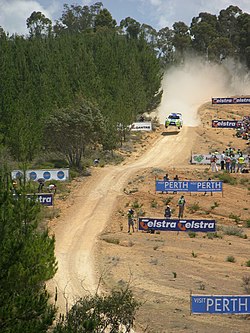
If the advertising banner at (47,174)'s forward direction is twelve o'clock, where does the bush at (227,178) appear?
The bush is roughly at 9 o'clock from the advertising banner.

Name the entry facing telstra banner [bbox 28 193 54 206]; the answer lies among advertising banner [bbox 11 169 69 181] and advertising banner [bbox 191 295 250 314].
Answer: advertising banner [bbox 11 169 69 181]

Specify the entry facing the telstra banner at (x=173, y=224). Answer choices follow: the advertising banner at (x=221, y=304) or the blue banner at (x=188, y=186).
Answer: the blue banner

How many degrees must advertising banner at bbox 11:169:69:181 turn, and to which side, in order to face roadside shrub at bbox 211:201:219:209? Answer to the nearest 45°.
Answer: approximately 45° to its left

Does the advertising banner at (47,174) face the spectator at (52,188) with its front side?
yes

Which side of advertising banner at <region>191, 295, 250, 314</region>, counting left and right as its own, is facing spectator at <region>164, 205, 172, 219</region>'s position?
back

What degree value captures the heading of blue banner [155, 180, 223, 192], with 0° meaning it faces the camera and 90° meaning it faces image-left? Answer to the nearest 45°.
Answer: approximately 0°

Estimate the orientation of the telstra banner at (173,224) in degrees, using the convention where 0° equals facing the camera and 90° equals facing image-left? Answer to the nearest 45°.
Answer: approximately 0°

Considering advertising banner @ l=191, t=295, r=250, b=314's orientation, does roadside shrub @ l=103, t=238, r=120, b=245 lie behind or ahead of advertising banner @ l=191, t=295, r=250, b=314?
behind

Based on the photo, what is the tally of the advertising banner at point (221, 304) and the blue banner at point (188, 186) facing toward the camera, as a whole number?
2

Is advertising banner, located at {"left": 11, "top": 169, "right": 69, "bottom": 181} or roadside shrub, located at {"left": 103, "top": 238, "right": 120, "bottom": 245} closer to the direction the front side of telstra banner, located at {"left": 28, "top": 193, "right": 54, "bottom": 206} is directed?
the roadside shrub

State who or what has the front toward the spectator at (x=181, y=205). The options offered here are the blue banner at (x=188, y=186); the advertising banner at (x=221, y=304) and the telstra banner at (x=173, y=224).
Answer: the blue banner
